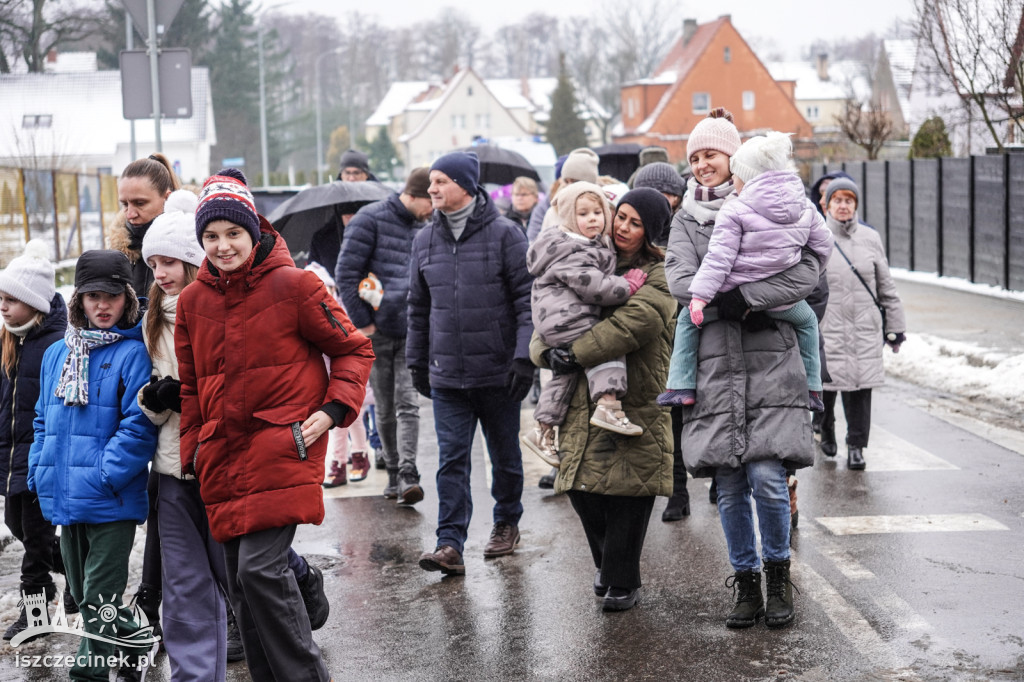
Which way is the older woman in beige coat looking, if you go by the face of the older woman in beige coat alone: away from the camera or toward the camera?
toward the camera

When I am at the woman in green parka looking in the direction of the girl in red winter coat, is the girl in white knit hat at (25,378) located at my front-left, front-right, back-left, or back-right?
front-right

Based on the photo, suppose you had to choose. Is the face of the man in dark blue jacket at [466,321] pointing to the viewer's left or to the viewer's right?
to the viewer's left

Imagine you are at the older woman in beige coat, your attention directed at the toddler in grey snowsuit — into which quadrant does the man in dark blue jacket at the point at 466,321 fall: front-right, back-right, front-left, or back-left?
front-right

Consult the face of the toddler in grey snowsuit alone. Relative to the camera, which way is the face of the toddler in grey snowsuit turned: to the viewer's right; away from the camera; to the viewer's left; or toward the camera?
toward the camera

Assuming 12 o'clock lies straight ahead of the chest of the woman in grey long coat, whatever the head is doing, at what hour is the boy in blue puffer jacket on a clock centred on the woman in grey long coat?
The boy in blue puffer jacket is roughly at 2 o'clock from the woman in grey long coat.

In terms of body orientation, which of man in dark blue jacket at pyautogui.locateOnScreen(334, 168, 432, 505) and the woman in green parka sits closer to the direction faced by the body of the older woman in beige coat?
the woman in green parka

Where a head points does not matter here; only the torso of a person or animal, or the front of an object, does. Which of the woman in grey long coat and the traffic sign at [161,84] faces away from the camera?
the traffic sign

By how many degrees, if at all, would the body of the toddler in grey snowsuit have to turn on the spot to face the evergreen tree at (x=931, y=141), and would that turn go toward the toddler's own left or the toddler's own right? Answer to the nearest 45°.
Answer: approximately 135° to the toddler's own left

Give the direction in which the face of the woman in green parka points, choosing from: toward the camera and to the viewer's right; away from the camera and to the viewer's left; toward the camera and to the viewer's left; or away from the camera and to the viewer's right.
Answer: toward the camera and to the viewer's left

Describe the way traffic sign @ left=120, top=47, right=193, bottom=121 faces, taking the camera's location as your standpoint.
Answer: facing away from the viewer

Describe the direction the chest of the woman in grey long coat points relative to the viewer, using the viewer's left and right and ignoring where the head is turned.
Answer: facing the viewer

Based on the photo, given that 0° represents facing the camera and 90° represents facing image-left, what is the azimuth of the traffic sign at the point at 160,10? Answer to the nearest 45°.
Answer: approximately 180°
